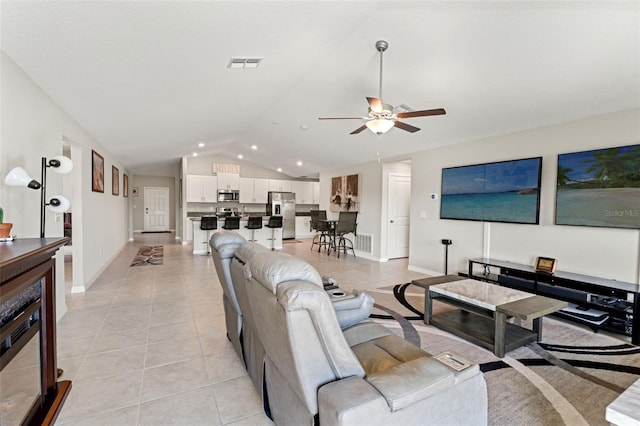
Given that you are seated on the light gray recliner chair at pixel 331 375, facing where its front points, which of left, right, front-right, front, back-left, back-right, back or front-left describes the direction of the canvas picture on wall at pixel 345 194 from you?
front-left

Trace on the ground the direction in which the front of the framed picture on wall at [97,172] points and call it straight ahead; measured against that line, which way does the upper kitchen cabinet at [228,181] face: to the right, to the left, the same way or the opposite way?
to the right

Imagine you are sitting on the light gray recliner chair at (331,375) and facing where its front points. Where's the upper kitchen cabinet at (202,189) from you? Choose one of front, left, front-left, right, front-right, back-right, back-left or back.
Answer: left

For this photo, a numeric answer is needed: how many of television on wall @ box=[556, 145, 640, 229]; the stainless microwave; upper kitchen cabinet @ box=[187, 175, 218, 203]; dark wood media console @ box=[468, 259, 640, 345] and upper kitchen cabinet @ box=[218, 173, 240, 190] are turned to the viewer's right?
0

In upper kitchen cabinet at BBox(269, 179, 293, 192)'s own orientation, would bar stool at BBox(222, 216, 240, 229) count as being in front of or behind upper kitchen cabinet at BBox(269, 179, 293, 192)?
in front

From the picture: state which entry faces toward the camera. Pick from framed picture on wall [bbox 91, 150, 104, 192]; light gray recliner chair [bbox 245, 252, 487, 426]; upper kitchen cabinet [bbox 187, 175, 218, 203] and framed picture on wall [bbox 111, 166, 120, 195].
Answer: the upper kitchen cabinet

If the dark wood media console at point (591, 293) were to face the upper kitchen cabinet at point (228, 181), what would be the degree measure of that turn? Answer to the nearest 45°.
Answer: approximately 45° to its right

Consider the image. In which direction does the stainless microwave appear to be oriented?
toward the camera

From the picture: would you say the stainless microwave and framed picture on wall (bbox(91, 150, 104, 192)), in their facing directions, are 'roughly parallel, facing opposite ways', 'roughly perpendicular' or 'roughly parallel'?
roughly perpendicular

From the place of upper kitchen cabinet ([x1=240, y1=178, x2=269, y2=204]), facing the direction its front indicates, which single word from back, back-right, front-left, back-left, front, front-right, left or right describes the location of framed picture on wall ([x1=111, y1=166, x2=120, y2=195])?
front-right

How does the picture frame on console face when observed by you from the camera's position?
facing the viewer and to the left of the viewer

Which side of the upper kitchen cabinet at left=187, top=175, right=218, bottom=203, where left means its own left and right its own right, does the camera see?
front

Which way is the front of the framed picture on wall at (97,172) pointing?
to the viewer's right

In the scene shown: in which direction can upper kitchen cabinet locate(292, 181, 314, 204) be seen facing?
toward the camera

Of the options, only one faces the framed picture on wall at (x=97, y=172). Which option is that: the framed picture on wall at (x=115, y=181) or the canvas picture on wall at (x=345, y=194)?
the canvas picture on wall at (x=345, y=194)

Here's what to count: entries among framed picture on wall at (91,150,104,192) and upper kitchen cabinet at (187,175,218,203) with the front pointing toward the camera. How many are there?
1

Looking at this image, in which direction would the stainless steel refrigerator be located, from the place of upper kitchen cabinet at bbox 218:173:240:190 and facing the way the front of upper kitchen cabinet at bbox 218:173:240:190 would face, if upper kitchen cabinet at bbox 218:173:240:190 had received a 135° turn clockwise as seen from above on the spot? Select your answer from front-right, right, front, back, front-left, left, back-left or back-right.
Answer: back-right

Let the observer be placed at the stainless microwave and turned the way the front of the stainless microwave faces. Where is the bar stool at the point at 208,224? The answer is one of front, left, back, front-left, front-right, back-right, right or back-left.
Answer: front

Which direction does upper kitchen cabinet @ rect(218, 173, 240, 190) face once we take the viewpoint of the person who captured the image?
facing the viewer

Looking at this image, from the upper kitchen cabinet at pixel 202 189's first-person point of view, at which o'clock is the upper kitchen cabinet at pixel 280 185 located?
the upper kitchen cabinet at pixel 280 185 is roughly at 9 o'clock from the upper kitchen cabinet at pixel 202 189.

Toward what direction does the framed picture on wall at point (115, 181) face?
to the viewer's right
